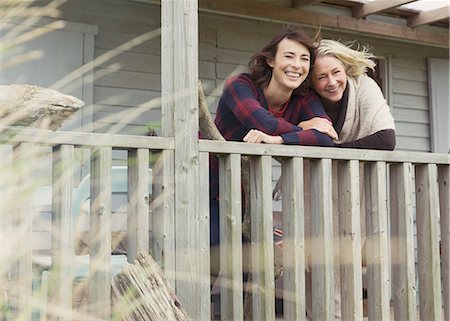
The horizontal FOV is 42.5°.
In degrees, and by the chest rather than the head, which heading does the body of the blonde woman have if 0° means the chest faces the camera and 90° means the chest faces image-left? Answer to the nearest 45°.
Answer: approximately 45°

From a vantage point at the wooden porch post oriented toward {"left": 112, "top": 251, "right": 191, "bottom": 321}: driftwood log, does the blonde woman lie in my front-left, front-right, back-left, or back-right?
back-left

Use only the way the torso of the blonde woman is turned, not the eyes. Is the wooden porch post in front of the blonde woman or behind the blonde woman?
in front

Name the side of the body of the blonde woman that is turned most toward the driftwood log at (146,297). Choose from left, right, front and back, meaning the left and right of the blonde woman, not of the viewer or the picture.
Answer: front
